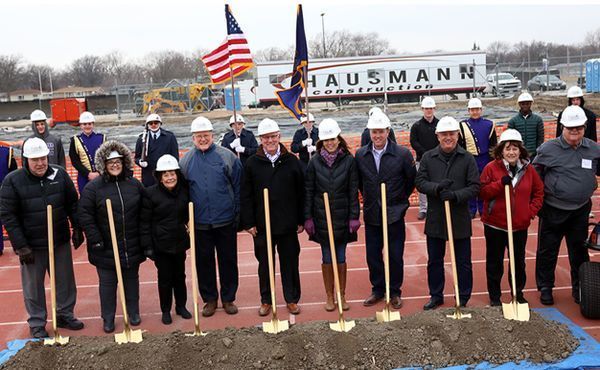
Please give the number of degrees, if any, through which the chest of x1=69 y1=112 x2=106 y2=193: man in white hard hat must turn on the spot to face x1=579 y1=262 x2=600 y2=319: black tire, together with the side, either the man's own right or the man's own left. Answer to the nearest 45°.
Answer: approximately 45° to the man's own left

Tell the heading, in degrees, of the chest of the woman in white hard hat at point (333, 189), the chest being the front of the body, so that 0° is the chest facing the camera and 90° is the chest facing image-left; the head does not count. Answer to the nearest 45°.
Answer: approximately 0°

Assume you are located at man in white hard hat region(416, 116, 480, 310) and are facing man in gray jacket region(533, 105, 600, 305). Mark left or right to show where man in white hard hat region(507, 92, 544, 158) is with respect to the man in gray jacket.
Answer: left

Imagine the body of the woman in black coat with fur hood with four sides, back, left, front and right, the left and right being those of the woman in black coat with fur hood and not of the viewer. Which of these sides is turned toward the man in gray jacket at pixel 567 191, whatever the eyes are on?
left

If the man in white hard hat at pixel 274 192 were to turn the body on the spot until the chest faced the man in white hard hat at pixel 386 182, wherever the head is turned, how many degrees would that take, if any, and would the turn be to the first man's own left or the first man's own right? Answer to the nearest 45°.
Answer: approximately 90° to the first man's own left

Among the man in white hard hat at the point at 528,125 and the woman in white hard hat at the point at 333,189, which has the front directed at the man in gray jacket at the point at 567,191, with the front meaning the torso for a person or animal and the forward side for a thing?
the man in white hard hat

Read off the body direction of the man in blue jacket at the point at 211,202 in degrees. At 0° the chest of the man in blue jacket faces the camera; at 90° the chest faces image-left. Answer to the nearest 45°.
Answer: approximately 0°

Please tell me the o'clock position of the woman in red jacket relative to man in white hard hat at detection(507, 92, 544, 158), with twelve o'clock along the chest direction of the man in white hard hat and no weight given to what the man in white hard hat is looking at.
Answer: The woman in red jacket is roughly at 12 o'clock from the man in white hard hat.
